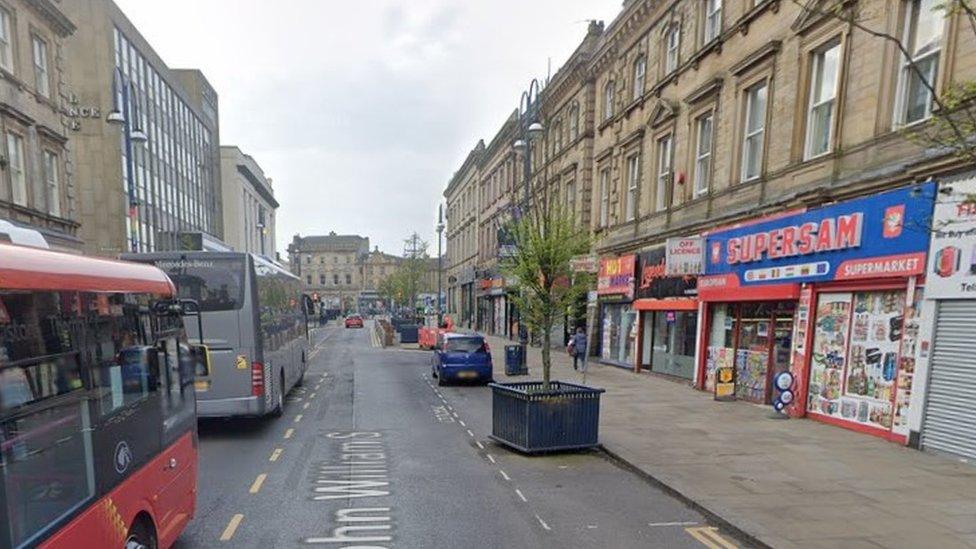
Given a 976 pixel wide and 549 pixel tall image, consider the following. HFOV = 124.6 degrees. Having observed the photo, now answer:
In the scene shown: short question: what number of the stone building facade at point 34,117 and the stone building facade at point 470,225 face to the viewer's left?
1

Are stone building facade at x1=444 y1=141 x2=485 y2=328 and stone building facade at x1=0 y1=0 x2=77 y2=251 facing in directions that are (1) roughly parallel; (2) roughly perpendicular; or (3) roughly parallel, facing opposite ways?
roughly parallel, facing opposite ways

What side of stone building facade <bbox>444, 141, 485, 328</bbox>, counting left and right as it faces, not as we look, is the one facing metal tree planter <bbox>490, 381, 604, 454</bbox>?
left

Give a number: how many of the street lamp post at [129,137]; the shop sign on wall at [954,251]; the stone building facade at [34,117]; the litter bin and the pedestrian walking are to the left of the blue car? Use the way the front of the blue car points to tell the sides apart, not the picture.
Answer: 2

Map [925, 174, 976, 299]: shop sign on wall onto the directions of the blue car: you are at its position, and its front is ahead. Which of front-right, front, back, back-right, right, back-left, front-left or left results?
back-right

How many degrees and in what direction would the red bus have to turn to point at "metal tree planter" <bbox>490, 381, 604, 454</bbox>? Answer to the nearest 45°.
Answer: approximately 45° to its right

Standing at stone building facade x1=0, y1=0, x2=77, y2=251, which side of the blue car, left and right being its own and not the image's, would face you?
left

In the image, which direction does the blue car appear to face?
away from the camera

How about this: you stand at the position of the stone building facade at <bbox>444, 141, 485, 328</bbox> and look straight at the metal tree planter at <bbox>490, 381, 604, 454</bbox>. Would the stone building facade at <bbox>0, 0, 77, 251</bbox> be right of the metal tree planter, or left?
right

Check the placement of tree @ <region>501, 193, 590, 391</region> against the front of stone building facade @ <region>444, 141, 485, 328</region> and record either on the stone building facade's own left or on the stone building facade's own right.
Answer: on the stone building facade's own left

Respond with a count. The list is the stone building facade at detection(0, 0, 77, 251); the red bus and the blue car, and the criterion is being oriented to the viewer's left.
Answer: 0

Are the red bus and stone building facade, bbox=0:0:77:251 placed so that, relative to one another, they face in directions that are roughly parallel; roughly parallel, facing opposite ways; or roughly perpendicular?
roughly perpendicular

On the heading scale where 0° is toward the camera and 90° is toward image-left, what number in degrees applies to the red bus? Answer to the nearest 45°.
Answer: approximately 225°

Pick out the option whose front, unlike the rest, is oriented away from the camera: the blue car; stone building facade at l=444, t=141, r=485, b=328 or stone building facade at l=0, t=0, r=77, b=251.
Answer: the blue car

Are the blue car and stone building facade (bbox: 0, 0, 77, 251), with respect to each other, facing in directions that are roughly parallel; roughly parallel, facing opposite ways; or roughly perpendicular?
roughly perpendicular

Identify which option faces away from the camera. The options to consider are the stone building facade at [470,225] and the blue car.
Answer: the blue car

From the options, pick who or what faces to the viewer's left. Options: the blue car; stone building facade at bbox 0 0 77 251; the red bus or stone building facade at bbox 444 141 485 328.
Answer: stone building facade at bbox 444 141 485 328

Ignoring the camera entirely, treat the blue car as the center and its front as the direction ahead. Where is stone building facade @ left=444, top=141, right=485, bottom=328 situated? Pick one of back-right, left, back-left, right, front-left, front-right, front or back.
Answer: front
